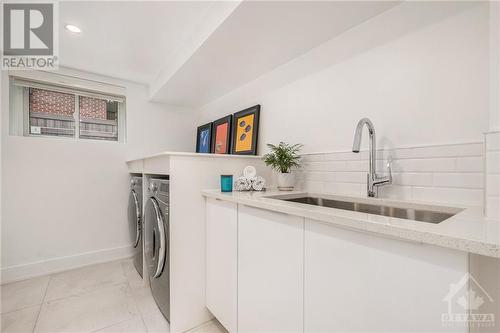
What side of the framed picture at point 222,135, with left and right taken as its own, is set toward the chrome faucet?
left

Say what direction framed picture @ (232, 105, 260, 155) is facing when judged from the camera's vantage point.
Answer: facing the viewer and to the left of the viewer

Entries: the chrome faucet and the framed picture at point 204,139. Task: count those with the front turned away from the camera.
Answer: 0

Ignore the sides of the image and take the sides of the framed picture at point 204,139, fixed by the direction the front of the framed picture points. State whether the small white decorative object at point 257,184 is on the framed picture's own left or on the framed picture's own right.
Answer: on the framed picture's own left

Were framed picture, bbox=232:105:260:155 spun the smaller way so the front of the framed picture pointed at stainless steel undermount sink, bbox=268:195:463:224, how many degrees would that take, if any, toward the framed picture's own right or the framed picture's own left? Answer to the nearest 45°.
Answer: approximately 90° to the framed picture's own left

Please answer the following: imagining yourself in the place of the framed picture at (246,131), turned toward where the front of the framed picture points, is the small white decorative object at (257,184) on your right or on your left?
on your left

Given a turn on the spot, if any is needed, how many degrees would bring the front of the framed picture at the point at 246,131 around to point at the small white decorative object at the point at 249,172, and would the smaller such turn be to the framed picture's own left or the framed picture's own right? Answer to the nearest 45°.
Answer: approximately 45° to the framed picture's own left

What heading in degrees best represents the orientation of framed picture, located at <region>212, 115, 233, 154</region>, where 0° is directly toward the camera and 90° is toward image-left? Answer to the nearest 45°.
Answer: approximately 45°

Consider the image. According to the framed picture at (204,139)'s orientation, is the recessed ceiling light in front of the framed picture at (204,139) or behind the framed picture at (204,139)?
in front

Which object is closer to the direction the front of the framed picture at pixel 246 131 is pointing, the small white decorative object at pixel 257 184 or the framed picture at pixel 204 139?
the small white decorative object

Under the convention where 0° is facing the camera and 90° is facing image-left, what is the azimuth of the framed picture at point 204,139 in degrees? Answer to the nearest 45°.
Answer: approximately 45°

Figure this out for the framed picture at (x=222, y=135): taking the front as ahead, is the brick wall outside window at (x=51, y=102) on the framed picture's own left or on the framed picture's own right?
on the framed picture's own right

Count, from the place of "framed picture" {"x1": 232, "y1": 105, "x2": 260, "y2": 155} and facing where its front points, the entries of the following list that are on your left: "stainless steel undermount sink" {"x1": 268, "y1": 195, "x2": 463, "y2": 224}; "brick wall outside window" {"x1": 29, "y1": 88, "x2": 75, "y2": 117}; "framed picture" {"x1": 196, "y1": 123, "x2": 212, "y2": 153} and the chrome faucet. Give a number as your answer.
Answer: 2
